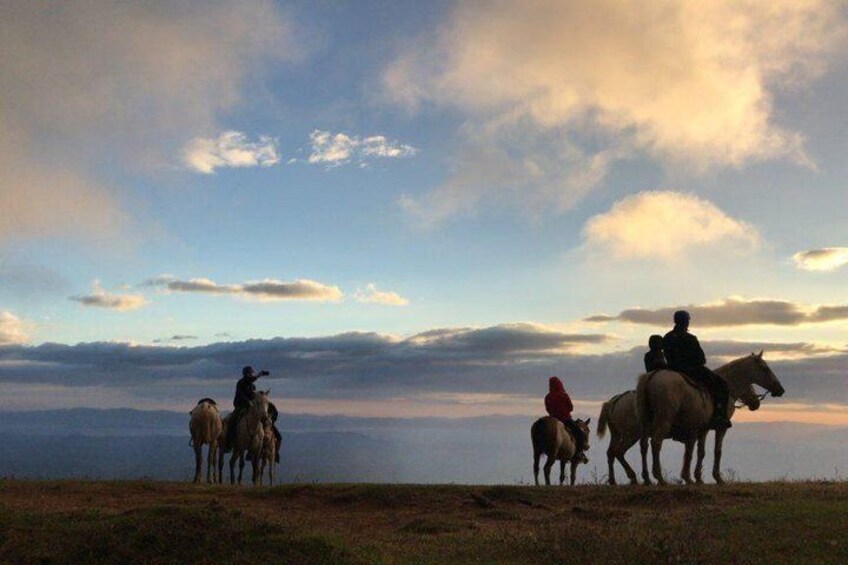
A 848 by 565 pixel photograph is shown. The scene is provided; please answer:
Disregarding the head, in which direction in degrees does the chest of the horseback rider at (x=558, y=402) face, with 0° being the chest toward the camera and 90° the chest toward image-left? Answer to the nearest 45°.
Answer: approximately 225°

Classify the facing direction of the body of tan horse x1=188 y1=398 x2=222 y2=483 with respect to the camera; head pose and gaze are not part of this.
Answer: away from the camera

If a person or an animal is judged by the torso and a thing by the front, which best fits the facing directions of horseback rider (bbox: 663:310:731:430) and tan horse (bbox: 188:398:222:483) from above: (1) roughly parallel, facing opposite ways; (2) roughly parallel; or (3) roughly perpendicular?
roughly perpendicular

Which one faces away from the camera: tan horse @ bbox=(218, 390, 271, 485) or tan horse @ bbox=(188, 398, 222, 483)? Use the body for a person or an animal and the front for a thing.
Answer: tan horse @ bbox=(188, 398, 222, 483)

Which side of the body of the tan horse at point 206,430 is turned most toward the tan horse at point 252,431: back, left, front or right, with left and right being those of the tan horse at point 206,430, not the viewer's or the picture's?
right

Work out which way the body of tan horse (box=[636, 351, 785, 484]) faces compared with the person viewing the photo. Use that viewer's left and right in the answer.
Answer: facing away from the viewer and to the right of the viewer

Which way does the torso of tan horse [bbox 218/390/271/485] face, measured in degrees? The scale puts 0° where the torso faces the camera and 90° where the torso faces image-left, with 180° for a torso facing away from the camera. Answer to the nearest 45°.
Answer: approximately 315°

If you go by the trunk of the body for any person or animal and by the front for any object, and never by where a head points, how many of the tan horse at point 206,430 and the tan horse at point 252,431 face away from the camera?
1
